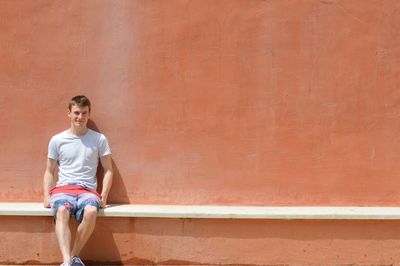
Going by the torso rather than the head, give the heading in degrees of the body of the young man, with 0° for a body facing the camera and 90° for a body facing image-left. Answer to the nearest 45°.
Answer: approximately 0°
